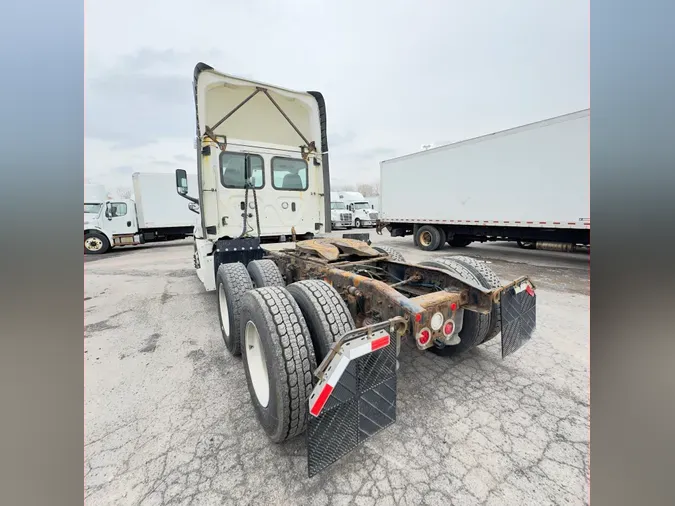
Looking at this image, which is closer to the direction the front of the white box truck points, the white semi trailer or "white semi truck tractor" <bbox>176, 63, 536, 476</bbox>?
the white semi truck tractor

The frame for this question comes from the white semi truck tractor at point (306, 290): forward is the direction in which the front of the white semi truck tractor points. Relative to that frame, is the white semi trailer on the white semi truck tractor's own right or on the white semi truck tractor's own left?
on the white semi truck tractor's own right

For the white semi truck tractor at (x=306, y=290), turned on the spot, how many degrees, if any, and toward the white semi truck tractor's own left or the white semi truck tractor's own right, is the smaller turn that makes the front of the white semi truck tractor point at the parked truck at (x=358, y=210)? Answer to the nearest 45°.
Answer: approximately 45° to the white semi truck tractor's own right

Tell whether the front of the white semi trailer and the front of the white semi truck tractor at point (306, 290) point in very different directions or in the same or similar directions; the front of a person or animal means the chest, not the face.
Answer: very different directions

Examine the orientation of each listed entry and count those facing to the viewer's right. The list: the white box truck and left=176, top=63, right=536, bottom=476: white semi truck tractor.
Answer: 0

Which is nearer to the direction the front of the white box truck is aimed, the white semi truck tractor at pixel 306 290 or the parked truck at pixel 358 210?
the white semi truck tractor

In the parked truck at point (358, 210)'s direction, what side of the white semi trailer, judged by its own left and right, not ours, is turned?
back

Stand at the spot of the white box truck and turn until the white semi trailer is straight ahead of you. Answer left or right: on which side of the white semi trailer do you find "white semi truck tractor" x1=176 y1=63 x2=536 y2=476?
right

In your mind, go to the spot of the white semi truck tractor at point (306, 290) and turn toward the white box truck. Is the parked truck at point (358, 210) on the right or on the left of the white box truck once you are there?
right

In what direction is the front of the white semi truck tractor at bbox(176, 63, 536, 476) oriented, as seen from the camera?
facing away from the viewer and to the left of the viewer

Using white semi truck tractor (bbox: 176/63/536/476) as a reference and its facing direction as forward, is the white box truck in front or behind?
in front

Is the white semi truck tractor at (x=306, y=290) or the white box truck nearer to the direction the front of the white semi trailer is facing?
the white semi truck tractor

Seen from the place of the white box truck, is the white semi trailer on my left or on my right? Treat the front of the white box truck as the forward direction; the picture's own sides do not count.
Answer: on my left

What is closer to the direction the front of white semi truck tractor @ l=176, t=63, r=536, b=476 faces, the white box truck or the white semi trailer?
the white box truck
